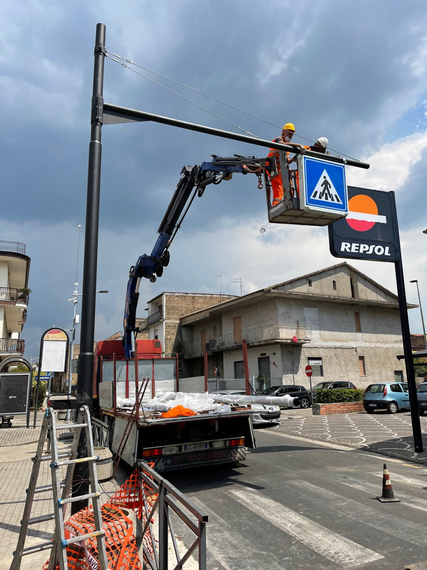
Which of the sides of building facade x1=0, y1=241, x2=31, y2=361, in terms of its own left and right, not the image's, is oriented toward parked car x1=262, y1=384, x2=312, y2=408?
front

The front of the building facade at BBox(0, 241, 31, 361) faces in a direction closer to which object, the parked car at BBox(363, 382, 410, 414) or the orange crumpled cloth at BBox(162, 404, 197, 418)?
the parked car

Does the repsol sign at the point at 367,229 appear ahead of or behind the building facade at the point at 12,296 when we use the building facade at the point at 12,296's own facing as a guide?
ahead

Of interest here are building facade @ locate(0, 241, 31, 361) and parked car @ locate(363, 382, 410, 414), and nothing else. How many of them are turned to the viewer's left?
0

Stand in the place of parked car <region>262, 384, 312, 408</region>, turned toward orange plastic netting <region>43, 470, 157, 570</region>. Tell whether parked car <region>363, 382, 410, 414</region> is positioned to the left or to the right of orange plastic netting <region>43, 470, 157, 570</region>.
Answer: left

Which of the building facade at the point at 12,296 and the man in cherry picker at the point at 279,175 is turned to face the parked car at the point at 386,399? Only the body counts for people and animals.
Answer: the building facade

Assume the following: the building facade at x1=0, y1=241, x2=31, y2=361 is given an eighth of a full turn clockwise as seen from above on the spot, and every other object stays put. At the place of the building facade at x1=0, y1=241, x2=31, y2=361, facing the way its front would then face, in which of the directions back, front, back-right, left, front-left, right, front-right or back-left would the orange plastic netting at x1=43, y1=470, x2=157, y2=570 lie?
front

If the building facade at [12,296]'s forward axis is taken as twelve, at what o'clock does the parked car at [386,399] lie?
The parked car is roughly at 12 o'clock from the building facade.

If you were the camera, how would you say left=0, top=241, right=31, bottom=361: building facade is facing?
facing the viewer and to the right of the viewer
